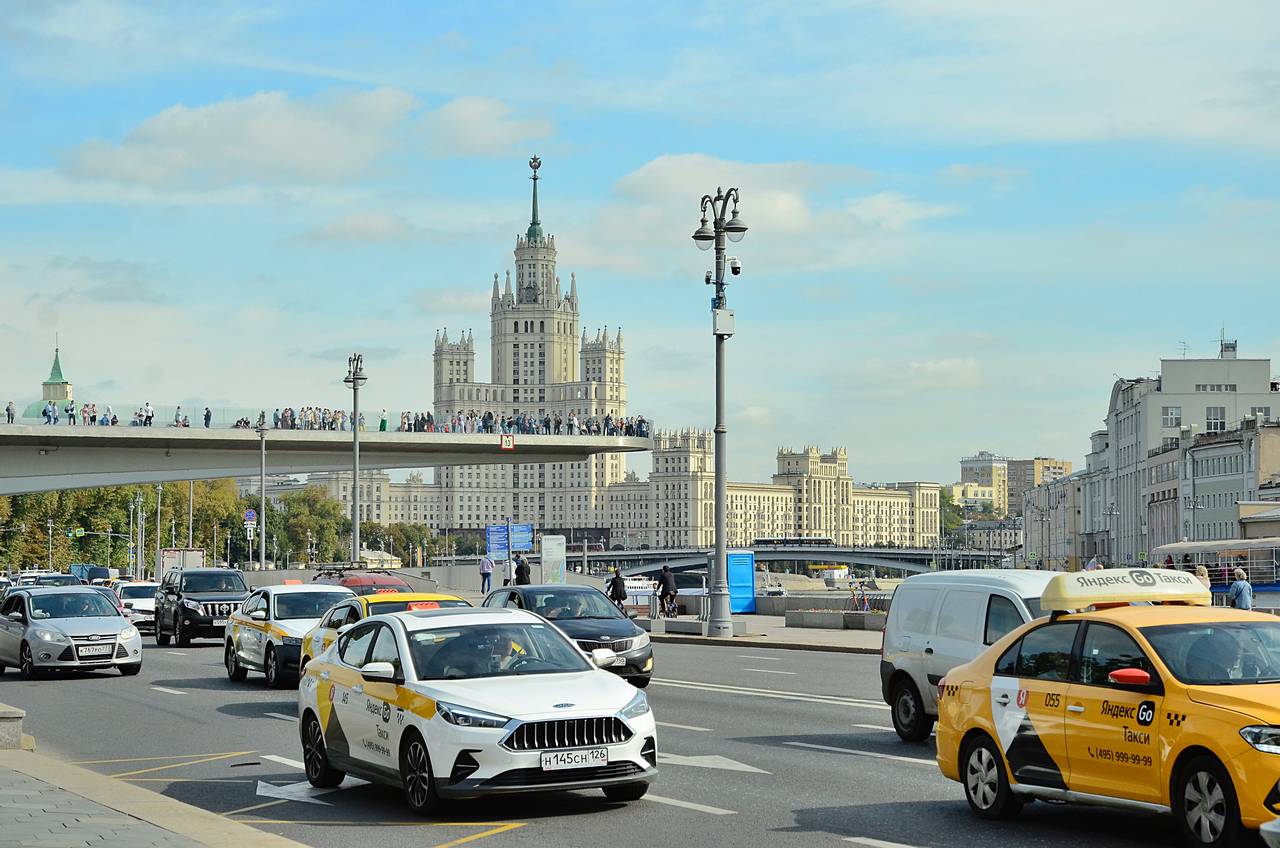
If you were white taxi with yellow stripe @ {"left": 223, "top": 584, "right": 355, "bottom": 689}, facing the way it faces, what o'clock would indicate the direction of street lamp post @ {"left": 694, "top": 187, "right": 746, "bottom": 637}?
The street lamp post is roughly at 9 o'clock from the white taxi with yellow stripe.

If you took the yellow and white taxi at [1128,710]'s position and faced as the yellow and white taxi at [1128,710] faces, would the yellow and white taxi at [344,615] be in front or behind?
behind

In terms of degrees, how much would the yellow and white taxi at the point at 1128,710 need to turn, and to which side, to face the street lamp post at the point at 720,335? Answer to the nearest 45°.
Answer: approximately 135° to its left

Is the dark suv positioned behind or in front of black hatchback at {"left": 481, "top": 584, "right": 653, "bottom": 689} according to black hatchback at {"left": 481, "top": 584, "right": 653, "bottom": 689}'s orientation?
behind

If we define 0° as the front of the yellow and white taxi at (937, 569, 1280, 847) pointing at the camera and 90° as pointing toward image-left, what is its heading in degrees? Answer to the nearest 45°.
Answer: approximately 315°

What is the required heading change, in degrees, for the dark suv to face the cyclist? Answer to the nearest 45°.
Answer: approximately 90° to its left

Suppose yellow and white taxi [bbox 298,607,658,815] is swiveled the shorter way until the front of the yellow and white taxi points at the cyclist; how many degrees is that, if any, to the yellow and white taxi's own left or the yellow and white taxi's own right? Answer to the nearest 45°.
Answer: approximately 135° to the yellow and white taxi's own left

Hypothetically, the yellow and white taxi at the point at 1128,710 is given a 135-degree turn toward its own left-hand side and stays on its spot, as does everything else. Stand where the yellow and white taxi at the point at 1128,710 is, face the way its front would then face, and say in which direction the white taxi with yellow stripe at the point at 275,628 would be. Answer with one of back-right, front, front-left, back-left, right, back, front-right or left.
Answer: front-left

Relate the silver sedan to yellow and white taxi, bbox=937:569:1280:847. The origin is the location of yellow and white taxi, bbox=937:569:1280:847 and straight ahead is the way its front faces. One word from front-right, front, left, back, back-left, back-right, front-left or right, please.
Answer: back

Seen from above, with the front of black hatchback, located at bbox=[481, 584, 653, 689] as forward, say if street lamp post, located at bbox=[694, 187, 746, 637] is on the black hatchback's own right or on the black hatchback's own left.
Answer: on the black hatchback's own left
